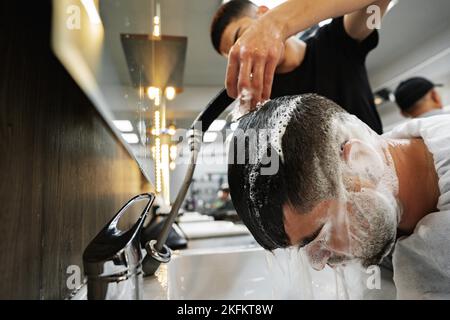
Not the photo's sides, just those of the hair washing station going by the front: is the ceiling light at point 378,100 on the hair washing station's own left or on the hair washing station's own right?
on the hair washing station's own left

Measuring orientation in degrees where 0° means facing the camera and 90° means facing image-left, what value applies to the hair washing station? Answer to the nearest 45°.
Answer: approximately 270°
